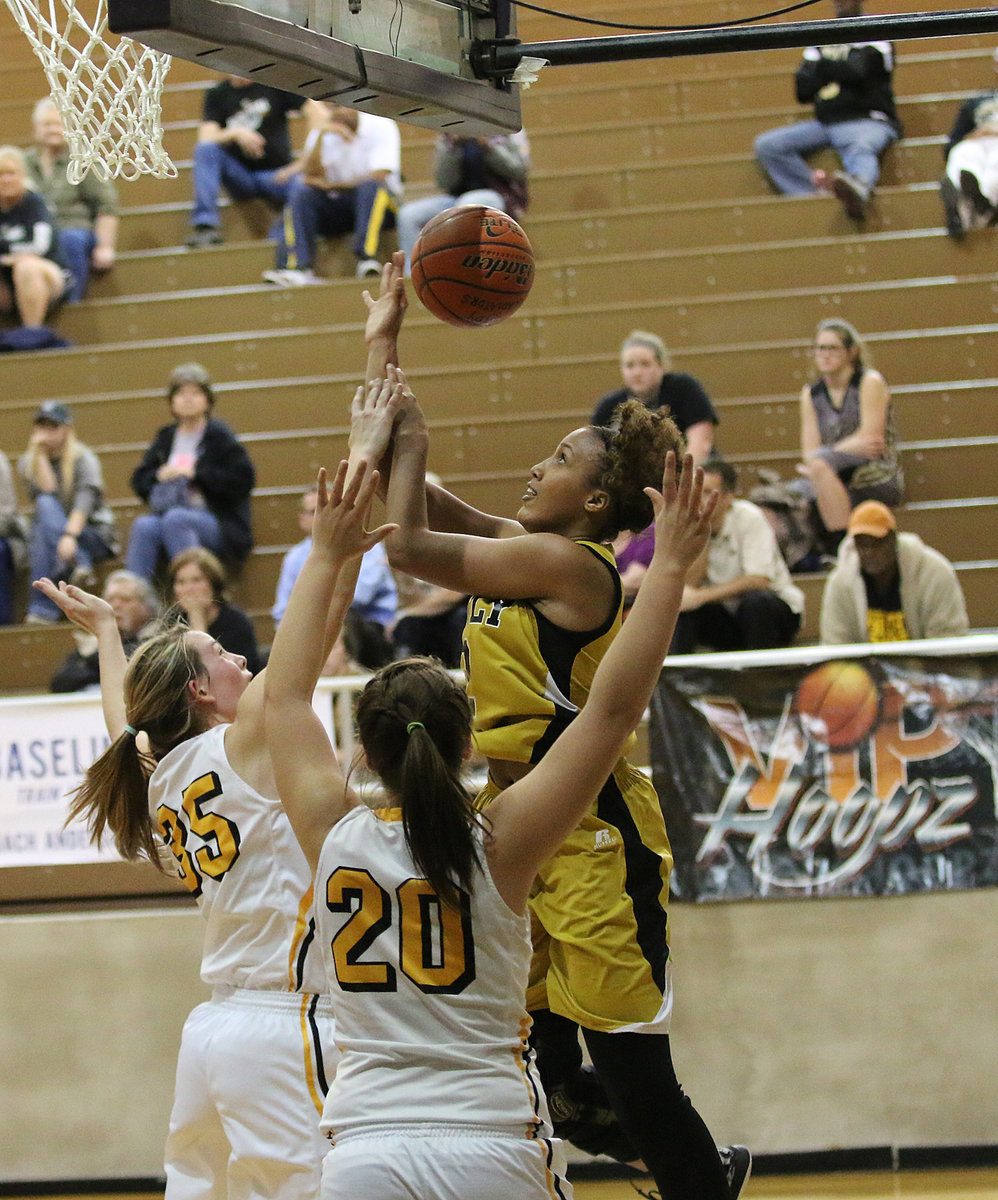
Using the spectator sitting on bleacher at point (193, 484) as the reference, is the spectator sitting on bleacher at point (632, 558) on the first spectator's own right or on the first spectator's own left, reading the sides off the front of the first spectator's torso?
on the first spectator's own left

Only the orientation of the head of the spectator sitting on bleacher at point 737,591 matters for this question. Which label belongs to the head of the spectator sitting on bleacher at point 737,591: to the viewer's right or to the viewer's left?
to the viewer's left

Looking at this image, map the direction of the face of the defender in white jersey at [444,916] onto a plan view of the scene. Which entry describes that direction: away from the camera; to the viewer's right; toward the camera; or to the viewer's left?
away from the camera

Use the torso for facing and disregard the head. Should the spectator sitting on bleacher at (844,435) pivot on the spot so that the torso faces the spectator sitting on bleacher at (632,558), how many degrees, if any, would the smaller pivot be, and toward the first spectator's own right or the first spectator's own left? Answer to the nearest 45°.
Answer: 0° — they already face them

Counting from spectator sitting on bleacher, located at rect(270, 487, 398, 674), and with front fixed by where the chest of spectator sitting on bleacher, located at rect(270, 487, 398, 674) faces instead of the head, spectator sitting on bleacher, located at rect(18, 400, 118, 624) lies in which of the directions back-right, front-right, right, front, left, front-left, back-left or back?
right

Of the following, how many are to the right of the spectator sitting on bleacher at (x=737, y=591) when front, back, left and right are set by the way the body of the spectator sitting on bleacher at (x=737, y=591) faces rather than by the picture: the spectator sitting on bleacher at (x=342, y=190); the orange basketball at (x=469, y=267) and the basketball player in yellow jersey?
1

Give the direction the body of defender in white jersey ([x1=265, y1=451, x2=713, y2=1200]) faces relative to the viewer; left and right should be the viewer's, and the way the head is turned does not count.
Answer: facing away from the viewer

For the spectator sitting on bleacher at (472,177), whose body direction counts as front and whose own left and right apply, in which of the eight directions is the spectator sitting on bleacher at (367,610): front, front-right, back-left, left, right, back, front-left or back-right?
front-left

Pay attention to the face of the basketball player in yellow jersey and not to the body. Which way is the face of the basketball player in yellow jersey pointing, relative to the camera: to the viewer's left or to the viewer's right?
to the viewer's left

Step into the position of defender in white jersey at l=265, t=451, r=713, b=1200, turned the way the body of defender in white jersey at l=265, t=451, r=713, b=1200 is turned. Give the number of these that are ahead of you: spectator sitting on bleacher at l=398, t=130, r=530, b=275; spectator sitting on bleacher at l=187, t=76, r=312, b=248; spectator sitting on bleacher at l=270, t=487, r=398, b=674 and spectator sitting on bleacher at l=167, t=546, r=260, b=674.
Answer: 4

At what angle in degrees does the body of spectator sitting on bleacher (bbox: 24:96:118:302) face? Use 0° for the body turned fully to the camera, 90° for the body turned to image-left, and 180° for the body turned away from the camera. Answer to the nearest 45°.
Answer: approximately 0°

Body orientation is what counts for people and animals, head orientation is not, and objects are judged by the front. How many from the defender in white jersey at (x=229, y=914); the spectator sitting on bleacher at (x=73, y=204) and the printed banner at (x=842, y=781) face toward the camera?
2

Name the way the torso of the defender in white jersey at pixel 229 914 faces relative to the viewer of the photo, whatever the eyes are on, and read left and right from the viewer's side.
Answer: facing away from the viewer and to the right of the viewer

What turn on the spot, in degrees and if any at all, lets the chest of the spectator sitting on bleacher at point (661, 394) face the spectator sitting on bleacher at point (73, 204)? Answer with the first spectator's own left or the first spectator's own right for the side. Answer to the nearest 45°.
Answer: approximately 90° to the first spectator's own right

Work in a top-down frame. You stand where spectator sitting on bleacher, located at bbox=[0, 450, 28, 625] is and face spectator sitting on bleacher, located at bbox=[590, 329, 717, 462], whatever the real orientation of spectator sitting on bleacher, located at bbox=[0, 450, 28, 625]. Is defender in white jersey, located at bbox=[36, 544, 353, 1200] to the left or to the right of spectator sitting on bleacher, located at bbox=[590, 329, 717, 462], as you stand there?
right

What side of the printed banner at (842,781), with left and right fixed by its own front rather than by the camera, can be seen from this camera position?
front

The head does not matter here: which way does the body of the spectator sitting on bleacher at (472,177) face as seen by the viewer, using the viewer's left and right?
facing the viewer and to the left of the viewer

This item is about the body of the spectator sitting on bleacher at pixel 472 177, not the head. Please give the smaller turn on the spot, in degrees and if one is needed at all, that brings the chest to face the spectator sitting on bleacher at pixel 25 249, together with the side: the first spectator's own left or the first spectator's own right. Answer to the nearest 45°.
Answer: approximately 45° to the first spectator's own right
